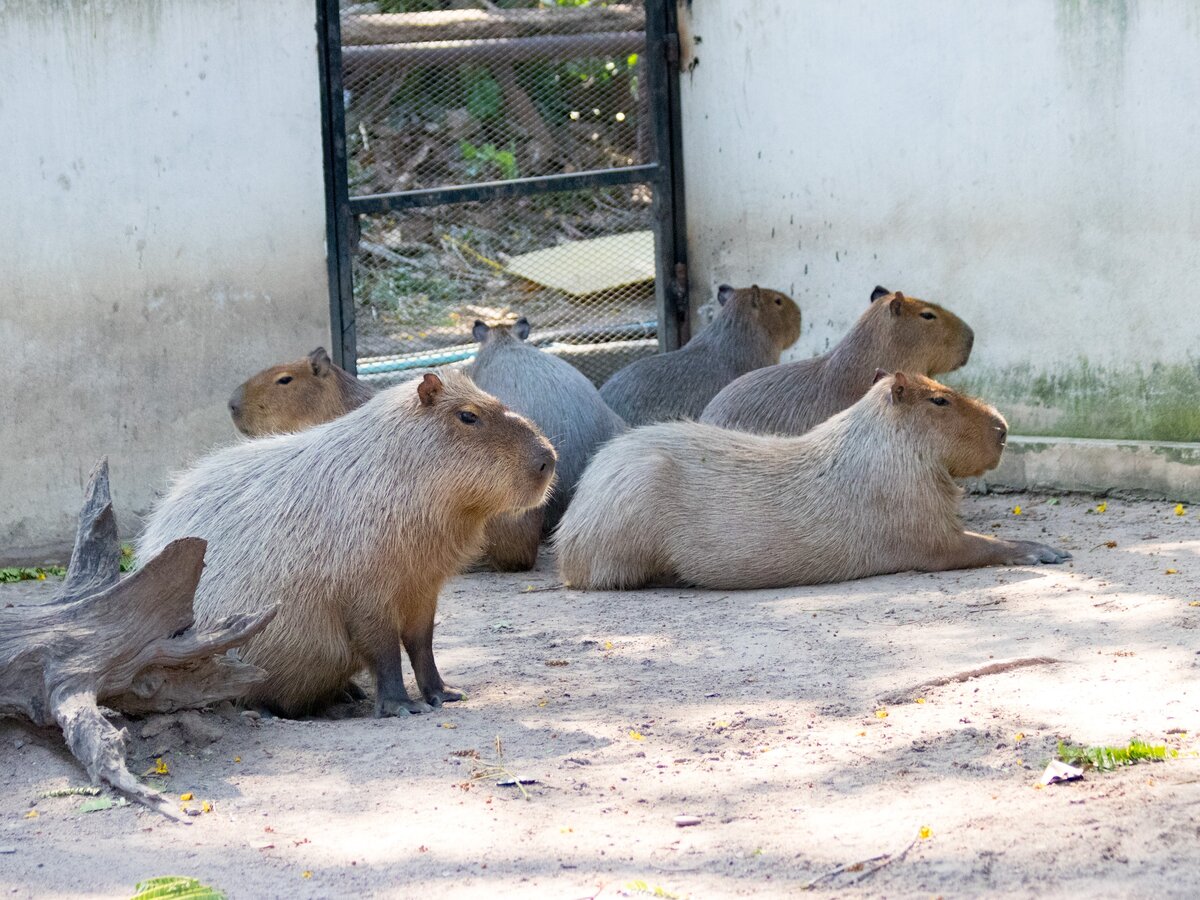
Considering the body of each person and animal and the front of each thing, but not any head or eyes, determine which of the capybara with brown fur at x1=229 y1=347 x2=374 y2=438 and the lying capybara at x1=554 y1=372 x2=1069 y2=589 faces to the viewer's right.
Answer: the lying capybara

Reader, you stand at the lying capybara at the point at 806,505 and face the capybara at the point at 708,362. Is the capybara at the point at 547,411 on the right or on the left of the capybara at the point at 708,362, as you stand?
left

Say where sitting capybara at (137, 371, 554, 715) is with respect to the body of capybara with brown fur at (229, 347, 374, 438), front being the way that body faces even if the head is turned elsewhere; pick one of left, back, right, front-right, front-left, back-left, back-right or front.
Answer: left

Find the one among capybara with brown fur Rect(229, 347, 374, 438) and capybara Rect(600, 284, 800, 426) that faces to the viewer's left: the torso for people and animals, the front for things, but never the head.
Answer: the capybara with brown fur

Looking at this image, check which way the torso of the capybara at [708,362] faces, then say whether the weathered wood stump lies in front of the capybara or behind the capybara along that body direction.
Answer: behind

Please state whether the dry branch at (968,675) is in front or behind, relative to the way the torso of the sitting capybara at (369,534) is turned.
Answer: in front

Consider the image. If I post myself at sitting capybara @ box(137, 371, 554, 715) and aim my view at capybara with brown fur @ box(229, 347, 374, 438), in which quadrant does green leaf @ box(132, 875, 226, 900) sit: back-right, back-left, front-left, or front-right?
back-left

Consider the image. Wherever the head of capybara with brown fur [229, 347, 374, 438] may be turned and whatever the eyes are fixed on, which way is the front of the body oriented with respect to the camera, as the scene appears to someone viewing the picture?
to the viewer's left

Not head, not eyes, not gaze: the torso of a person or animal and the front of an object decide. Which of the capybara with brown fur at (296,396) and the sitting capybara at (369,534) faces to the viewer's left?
the capybara with brown fur

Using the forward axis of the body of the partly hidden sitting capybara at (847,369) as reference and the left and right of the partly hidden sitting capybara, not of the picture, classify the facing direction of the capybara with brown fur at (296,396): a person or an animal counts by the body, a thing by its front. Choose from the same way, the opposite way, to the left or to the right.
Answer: the opposite way

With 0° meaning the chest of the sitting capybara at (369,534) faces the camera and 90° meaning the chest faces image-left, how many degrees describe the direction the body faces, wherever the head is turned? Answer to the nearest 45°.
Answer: approximately 270°

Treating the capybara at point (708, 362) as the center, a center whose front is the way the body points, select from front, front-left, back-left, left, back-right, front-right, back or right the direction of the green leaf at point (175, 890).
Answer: back-right

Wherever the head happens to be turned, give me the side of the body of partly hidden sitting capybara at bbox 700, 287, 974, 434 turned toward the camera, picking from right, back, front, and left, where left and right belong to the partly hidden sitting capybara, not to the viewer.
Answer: right
